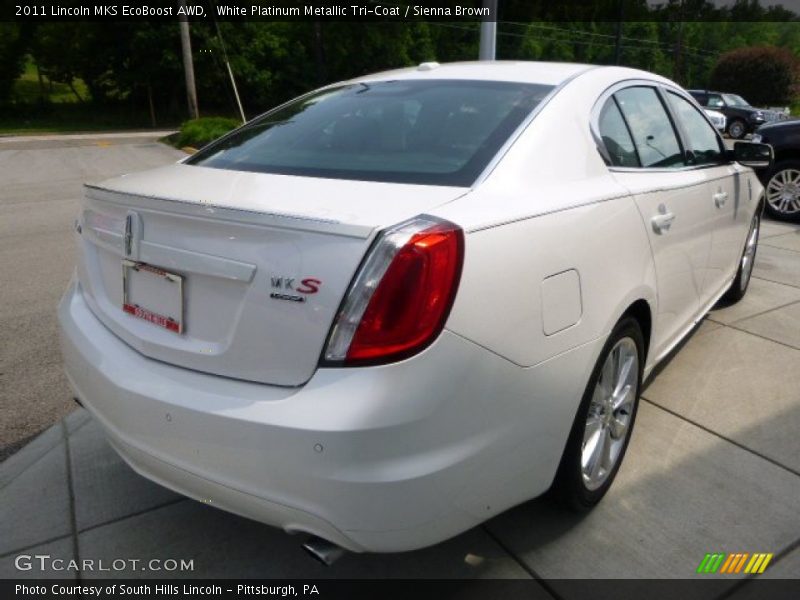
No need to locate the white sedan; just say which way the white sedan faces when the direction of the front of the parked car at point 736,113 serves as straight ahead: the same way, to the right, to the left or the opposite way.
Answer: to the left

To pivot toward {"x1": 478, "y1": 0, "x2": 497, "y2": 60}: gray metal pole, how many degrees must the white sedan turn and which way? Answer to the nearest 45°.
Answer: approximately 45° to its left

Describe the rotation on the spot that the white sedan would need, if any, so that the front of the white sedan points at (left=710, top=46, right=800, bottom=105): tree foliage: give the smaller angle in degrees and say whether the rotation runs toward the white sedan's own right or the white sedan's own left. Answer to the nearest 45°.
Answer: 0° — it already faces it

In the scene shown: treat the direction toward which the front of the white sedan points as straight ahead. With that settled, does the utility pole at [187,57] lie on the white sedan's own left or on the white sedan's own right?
on the white sedan's own left

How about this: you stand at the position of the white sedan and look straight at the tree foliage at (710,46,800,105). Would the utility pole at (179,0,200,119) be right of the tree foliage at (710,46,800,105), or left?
left

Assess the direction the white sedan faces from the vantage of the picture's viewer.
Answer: facing away from the viewer and to the right of the viewer
